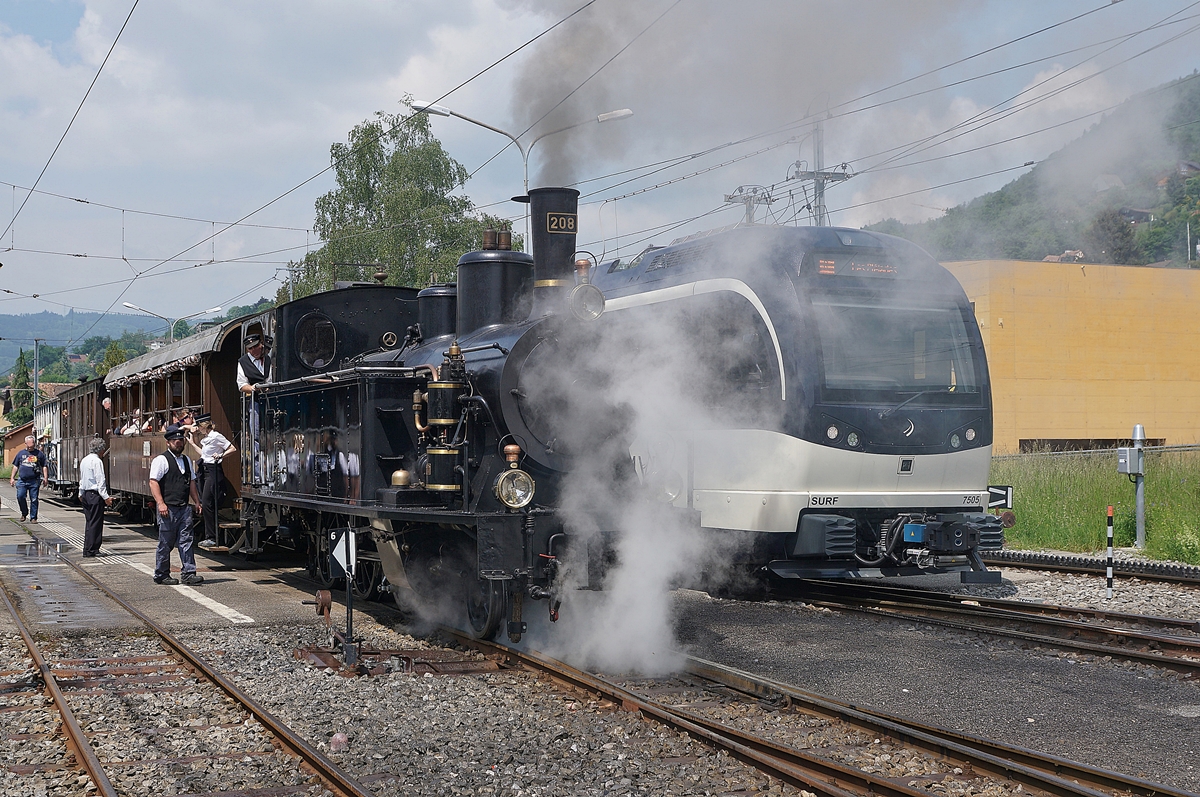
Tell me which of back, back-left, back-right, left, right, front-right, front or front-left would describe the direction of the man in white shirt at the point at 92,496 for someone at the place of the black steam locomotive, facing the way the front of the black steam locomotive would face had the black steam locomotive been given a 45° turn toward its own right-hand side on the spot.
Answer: back-right

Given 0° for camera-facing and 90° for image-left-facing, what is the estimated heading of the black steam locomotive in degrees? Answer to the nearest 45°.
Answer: approximately 315°

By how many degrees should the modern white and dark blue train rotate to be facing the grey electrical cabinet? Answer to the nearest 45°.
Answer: approximately 90° to its left

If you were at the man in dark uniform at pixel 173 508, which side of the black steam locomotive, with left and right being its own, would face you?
right

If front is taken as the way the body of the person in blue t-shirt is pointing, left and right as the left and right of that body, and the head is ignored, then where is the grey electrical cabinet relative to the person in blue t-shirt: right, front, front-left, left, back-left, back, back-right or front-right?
front-left

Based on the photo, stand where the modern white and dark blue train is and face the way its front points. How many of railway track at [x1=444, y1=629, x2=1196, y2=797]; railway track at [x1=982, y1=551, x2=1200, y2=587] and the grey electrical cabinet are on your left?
2

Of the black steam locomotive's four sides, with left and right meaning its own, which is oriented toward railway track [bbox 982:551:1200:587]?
left

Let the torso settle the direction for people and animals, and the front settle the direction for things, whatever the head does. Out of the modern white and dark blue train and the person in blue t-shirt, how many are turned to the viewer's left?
0

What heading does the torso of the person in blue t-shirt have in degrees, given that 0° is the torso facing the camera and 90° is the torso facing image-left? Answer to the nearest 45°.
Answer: approximately 0°
